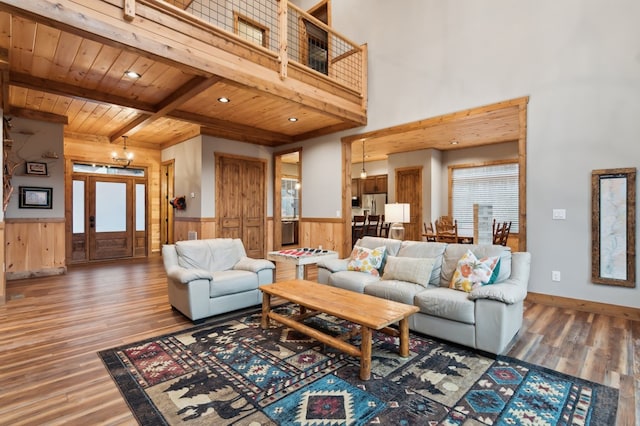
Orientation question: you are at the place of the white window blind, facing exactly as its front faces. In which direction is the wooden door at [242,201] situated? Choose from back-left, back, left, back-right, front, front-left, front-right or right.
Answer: front-right

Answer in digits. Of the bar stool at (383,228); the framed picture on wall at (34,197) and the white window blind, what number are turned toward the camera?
2

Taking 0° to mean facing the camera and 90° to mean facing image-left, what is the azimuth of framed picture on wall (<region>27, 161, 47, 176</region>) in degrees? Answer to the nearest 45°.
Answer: approximately 0°

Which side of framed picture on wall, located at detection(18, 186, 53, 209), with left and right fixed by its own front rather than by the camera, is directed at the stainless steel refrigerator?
left

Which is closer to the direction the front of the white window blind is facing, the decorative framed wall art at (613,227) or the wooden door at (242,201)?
the decorative framed wall art

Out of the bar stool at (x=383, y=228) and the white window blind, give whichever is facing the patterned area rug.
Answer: the white window blind

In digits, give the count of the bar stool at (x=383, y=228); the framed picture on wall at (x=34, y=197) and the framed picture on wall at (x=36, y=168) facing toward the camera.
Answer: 2

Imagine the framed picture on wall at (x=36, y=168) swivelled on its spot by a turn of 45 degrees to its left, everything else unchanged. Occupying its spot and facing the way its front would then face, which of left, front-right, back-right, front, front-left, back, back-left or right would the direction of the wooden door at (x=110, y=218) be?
left

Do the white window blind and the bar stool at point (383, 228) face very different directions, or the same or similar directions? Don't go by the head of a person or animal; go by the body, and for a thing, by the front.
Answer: very different directions

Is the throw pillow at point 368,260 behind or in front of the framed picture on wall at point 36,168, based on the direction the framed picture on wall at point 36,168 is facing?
in front

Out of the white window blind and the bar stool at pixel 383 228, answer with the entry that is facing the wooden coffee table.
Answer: the white window blind
